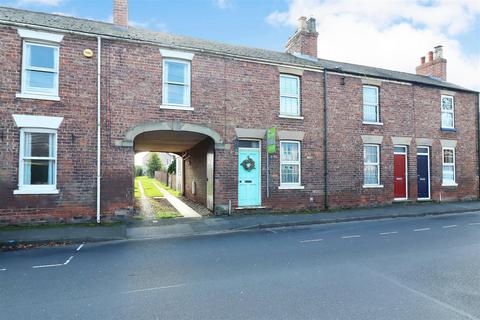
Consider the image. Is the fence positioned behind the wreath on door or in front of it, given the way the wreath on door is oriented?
behind

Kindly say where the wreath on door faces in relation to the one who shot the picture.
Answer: facing the viewer

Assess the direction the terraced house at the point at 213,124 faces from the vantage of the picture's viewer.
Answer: facing the viewer and to the right of the viewer

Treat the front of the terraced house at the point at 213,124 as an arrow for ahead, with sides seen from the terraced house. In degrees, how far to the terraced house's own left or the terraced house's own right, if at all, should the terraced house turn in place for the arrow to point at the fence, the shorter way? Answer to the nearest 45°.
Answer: approximately 135° to the terraced house's own left
